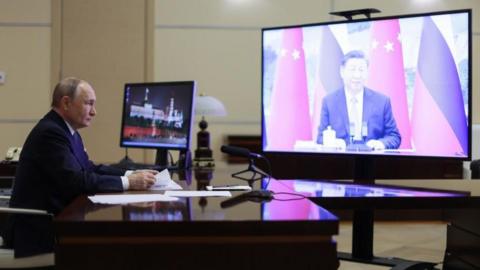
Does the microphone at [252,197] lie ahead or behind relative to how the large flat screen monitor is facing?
ahead

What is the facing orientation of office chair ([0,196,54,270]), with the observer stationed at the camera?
facing to the right of the viewer

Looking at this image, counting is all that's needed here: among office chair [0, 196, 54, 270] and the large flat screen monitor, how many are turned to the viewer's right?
1

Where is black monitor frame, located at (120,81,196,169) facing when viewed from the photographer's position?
facing the viewer and to the left of the viewer

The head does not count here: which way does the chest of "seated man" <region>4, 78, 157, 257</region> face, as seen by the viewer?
to the viewer's right

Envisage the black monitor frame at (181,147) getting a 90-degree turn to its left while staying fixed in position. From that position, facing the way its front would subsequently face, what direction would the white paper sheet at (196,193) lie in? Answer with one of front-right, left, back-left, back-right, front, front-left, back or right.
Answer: front-right

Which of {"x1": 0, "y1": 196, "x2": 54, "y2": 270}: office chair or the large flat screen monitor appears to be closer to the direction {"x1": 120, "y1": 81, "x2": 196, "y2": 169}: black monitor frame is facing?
the office chair

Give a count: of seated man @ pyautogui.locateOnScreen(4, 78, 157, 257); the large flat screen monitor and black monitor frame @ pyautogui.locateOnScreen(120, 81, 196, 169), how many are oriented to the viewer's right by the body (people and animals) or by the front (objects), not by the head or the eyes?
1

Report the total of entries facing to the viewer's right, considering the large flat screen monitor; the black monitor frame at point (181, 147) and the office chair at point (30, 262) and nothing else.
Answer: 1

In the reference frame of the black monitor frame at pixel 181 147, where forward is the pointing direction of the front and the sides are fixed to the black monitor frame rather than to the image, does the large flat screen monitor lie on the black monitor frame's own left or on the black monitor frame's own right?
on the black monitor frame's own left

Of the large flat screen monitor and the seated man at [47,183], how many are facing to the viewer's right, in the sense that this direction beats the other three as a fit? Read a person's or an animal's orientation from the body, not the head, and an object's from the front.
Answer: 1

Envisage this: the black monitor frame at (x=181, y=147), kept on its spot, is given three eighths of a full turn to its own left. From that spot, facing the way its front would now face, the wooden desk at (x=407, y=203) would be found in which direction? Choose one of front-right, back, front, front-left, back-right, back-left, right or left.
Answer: front-right

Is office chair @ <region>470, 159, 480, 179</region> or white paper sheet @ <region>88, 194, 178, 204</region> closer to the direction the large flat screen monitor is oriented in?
the white paper sheet

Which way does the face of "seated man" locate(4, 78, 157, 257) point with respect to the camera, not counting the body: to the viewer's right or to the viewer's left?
to the viewer's right

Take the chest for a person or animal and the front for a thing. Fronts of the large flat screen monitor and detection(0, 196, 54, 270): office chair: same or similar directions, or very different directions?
very different directions

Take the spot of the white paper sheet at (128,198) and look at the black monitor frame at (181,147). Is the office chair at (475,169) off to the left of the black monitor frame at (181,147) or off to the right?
right

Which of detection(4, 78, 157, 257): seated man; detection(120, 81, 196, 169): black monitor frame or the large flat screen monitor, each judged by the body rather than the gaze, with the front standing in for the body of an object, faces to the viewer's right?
the seated man
